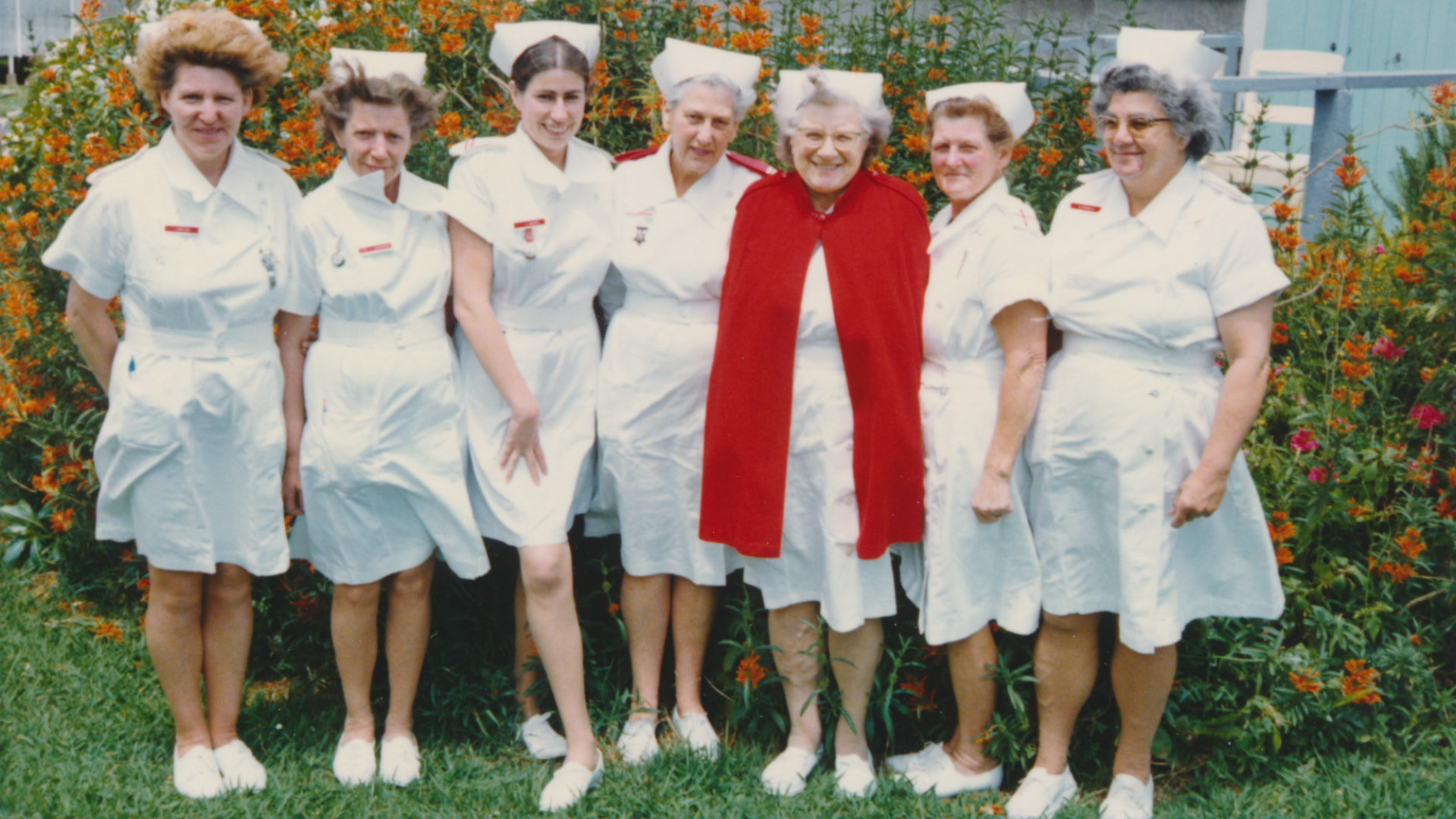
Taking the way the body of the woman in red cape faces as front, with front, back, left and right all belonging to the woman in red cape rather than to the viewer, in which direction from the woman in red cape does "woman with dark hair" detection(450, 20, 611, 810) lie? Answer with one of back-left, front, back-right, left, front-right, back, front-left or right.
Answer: right

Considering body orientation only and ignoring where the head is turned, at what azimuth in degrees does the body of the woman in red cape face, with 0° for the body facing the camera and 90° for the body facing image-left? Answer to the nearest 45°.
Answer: approximately 0°

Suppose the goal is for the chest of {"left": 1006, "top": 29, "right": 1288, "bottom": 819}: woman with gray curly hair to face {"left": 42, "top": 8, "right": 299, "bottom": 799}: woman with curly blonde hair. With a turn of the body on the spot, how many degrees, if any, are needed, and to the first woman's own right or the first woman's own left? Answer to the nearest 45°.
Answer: approximately 45° to the first woman's own right

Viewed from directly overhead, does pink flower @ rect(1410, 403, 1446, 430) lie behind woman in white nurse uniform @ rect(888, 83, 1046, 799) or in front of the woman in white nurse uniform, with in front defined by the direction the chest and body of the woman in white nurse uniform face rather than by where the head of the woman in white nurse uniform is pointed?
behind

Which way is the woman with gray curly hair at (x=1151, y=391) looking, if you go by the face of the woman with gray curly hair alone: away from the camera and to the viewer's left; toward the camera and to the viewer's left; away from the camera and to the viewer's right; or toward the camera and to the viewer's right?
toward the camera and to the viewer's left

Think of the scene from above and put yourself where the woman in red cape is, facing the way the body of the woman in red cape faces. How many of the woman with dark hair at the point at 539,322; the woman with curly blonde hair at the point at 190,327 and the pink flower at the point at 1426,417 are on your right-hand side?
2

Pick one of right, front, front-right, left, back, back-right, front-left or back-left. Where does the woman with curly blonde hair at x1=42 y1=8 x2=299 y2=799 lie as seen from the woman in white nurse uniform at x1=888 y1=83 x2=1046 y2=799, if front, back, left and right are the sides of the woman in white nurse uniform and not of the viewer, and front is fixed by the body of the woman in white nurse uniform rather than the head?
front-right

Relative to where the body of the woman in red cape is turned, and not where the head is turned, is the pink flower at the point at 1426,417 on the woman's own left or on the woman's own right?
on the woman's own left

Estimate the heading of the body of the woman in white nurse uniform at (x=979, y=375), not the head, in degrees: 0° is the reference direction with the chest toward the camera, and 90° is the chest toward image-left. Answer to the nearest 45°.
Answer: approximately 45°

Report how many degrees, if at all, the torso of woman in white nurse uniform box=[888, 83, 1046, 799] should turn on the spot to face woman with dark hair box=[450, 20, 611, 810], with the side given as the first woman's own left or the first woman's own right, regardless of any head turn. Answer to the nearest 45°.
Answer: approximately 45° to the first woman's own right

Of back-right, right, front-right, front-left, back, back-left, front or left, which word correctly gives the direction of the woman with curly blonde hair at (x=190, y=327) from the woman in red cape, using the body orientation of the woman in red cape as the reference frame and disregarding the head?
right
